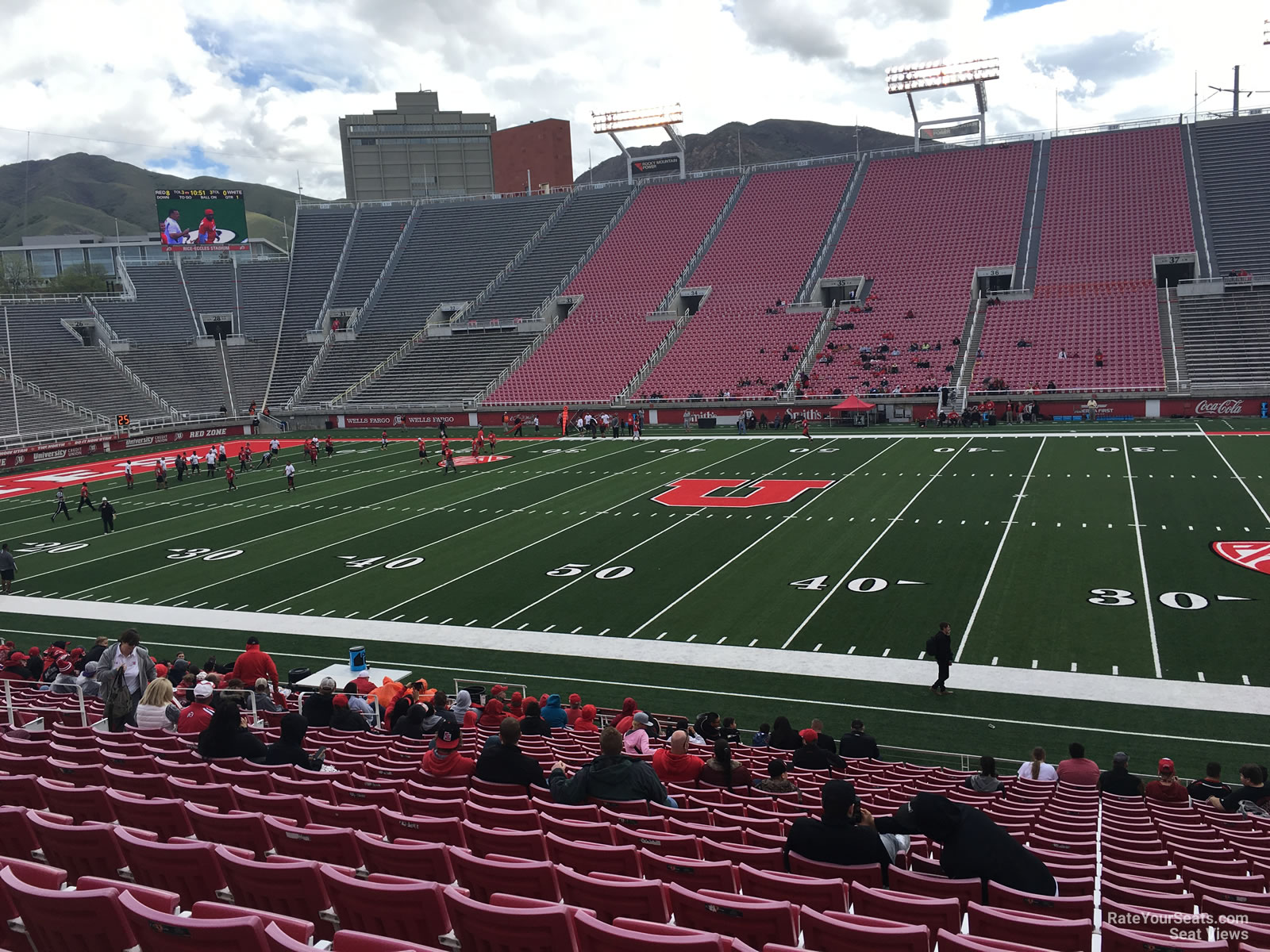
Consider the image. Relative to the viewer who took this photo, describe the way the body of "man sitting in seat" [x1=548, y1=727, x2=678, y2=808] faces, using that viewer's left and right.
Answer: facing away from the viewer

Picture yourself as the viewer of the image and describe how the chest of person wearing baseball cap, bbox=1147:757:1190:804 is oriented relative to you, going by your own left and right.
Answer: facing away from the viewer

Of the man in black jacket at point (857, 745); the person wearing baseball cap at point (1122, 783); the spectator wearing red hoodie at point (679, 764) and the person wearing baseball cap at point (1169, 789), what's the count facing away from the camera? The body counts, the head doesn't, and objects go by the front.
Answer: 4

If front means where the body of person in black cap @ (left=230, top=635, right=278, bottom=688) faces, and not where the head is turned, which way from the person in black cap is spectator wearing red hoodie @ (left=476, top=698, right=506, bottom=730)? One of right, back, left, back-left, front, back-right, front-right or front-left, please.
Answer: back-right

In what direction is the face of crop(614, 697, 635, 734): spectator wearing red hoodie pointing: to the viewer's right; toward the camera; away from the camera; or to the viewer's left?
away from the camera

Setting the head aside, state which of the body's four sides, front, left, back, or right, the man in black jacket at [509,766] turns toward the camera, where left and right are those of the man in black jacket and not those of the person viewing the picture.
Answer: back

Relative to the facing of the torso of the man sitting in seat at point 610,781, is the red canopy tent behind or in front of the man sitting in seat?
in front

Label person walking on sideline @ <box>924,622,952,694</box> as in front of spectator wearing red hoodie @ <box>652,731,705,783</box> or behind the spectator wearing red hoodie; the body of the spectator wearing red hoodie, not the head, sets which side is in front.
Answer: in front

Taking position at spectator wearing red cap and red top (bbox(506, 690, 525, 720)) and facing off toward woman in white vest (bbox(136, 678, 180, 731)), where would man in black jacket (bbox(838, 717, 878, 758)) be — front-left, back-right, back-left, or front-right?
back-left

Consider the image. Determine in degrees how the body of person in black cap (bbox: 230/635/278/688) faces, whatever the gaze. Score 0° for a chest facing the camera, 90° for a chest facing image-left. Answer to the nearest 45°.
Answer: approximately 180°

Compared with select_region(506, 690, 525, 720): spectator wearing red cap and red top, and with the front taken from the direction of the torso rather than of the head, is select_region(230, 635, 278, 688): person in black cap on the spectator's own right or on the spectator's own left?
on the spectator's own left

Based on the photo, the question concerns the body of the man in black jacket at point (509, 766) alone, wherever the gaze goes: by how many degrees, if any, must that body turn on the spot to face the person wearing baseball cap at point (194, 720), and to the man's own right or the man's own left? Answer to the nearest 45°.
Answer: approximately 45° to the man's own left

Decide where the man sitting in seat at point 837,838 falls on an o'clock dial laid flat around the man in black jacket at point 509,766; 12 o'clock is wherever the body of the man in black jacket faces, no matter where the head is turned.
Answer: The man sitting in seat is roughly at 5 o'clock from the man in black jacket.

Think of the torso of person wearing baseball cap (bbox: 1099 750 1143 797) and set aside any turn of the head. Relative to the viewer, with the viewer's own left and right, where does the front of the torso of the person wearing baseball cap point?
facing away from the viewer

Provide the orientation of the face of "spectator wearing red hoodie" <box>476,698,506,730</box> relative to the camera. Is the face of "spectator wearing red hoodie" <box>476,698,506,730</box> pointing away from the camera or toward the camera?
away from the camera

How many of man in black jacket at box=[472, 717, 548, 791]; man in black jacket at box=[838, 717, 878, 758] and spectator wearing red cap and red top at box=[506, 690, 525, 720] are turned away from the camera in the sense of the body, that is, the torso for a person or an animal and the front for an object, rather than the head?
3

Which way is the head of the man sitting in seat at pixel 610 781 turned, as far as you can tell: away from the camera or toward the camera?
away from the camera

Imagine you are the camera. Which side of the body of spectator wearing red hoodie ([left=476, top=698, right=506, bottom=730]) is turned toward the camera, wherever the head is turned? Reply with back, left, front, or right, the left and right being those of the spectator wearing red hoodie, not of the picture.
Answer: back

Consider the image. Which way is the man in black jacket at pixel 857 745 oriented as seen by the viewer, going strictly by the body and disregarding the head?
away from the camera
